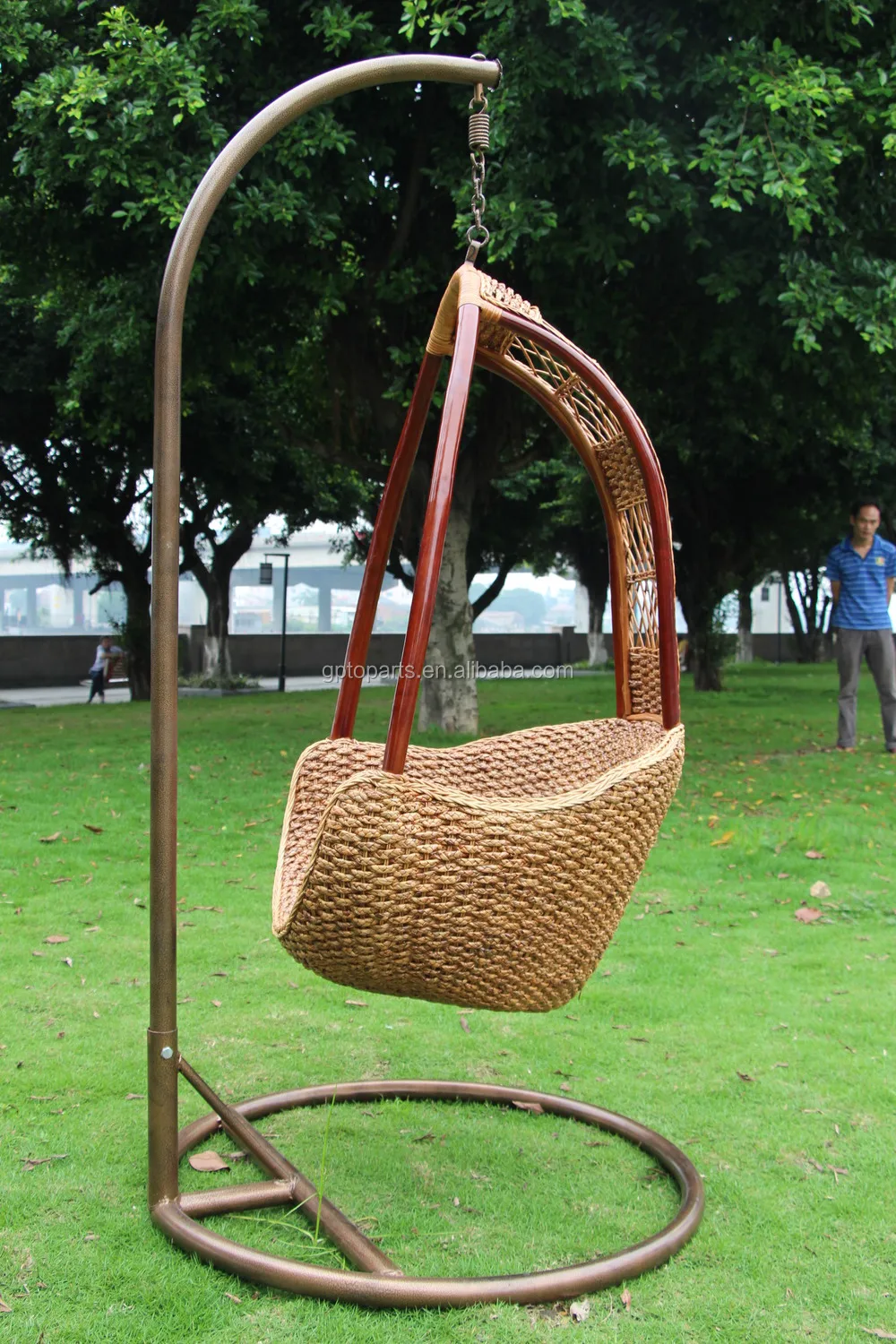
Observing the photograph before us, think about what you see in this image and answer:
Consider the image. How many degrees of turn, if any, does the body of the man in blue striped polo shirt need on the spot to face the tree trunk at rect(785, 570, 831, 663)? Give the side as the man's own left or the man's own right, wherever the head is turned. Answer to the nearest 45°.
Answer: approximately 180°

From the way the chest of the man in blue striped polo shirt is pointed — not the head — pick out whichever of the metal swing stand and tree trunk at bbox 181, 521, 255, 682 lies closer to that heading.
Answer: the metal swing stand

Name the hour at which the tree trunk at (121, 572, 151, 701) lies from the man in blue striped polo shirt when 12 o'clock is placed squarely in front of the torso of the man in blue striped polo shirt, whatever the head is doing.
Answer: The tree trunk is roughly at 4 o'clock from the man in blue striped polo shirt.

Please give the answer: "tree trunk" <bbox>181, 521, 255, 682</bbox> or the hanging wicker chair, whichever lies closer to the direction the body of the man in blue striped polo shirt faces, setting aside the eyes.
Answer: the hanging wicker chair

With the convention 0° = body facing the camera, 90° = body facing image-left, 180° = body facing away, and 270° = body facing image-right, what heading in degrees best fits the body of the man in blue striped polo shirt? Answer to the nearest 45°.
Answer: approximately 0°

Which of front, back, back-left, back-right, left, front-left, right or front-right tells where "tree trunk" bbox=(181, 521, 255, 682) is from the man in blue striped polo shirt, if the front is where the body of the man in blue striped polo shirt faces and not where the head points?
back-right

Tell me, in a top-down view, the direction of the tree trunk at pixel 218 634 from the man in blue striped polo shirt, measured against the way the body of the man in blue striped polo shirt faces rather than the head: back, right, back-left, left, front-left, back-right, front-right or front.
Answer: back-right

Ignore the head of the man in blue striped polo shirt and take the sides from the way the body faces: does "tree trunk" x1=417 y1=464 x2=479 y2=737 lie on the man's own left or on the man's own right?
on the man's own right
